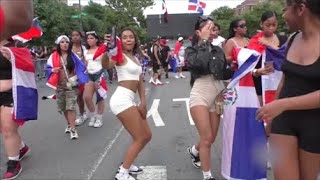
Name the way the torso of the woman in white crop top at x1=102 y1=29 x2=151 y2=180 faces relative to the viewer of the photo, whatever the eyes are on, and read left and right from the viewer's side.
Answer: facing the viewer and to the right of the viewer

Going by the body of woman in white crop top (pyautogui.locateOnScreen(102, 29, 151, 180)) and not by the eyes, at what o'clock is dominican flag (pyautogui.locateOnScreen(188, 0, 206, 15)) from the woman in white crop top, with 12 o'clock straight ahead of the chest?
The dominican flag is roughly at 8 o'clock from the woman in white crop top.
